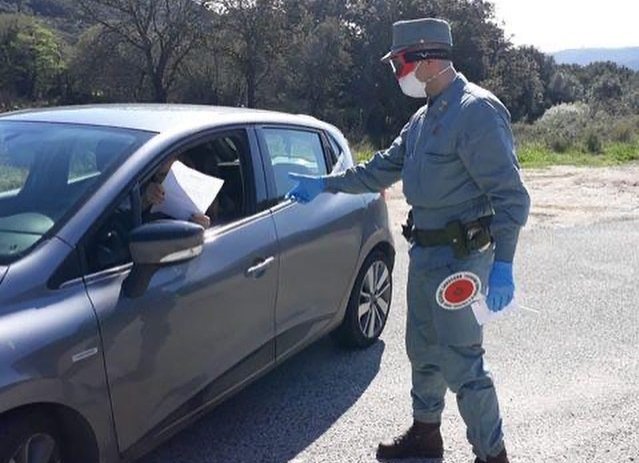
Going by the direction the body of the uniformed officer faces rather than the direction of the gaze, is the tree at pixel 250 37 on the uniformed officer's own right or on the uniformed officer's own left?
on the uniformed officer's own right

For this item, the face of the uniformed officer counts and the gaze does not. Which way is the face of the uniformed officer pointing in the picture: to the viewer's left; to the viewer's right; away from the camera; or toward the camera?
to the viewer's left

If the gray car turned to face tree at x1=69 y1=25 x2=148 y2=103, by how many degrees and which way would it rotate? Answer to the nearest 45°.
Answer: approximately 135° to its right

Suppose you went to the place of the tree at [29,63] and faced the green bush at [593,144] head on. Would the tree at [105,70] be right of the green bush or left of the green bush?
left

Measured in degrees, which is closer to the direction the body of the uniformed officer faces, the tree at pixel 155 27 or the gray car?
the gray car

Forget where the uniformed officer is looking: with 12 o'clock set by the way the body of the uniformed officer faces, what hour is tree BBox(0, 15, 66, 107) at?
The tree is roughly at 2 o'clock from the uniformed officer.

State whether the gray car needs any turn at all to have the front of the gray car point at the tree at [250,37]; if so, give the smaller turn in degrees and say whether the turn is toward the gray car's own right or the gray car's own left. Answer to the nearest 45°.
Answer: approximately 135° to the gray car's own right

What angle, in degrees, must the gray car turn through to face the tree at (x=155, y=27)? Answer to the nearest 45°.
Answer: approximately 135° to its right

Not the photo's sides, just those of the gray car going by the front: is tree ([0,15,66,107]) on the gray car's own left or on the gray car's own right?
on the gray car's own right

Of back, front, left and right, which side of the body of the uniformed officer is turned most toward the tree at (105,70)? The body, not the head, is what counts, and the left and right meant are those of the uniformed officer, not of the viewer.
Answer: right

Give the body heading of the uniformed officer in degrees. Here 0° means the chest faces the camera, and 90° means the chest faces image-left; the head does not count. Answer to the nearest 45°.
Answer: approximately 90°

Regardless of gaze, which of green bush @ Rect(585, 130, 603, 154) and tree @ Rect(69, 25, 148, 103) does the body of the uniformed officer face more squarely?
the tree
